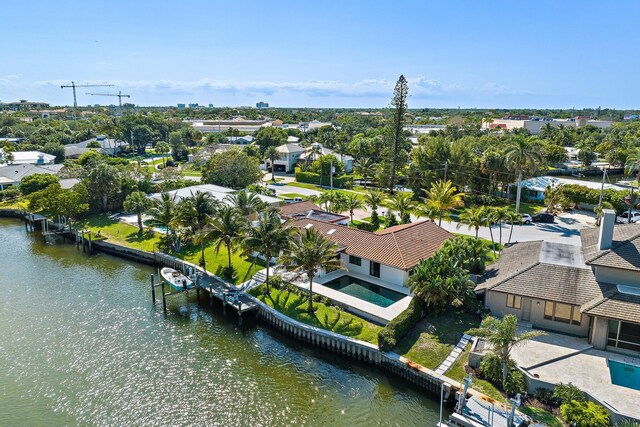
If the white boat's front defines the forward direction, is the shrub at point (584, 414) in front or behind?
behind

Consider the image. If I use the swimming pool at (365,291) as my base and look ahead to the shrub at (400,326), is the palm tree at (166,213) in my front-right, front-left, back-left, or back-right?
back-right

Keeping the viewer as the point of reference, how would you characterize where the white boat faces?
facing away from the viewer and to the left of the viewer

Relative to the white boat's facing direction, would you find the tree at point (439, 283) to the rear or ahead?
to the rear

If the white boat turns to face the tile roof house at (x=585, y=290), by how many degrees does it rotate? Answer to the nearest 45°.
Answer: approximately 180°

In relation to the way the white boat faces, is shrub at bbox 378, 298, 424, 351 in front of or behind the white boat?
behind

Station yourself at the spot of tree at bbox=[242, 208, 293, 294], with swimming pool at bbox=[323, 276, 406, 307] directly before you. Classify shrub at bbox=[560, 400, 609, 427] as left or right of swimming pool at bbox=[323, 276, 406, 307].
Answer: right

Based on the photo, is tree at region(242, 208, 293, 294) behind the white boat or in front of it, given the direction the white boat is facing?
behind

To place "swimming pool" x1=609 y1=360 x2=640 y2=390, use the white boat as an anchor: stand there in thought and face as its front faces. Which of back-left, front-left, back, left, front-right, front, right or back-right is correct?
back

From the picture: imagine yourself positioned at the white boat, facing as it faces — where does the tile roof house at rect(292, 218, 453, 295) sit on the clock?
The tile roof house is roughly at 5 o'clock from the white boat.

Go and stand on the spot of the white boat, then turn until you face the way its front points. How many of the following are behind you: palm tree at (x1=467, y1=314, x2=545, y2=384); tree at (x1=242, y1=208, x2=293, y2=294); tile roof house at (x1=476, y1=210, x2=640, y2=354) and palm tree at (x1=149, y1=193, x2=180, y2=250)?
3

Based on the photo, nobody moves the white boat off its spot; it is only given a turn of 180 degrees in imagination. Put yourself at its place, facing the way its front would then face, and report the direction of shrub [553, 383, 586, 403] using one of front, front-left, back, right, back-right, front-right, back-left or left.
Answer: front

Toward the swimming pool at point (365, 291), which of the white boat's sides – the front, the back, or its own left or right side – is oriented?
back
